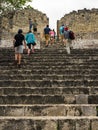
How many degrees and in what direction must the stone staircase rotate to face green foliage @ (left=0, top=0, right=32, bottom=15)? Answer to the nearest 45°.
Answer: approximately 180°

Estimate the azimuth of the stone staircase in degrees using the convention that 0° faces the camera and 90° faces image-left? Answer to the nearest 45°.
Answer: approximately 0°
